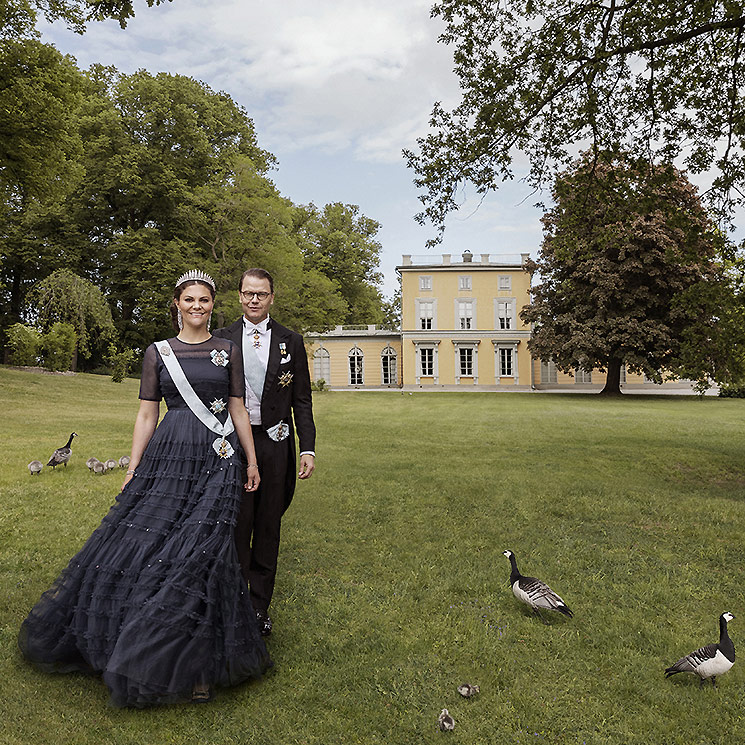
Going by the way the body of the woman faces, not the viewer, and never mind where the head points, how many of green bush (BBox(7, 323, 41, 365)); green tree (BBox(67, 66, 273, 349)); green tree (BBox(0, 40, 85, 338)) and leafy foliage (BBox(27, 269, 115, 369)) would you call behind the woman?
4

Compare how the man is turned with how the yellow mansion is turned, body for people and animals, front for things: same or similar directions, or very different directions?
same or similar directions

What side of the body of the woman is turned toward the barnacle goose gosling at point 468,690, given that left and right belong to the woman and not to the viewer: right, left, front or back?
left

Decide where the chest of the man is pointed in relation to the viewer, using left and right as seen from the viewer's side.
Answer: facing the viewer

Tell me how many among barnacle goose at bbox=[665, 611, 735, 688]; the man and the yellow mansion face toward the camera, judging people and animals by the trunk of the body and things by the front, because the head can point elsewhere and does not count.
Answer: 2

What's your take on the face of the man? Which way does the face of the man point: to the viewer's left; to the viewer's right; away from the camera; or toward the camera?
toward the camera

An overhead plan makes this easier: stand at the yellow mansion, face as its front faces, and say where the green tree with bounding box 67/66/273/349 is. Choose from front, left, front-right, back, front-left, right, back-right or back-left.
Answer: front-right

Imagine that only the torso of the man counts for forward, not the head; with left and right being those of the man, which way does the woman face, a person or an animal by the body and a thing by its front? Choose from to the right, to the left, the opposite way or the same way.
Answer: the same way

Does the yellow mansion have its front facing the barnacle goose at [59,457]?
yes

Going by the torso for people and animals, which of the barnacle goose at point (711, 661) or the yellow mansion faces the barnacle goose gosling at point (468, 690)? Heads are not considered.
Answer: the yellow mansion

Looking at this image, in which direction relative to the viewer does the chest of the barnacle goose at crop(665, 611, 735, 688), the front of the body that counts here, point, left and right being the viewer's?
facing to the right of the viewer

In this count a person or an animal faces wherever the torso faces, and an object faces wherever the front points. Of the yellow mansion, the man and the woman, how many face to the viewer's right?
0

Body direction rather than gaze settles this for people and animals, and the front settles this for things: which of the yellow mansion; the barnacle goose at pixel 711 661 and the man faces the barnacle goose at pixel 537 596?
the yellow mansion

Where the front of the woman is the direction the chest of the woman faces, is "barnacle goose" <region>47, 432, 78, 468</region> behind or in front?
behind

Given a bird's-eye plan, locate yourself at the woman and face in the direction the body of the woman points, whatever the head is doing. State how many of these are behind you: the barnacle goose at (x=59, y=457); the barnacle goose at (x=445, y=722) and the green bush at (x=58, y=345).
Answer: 2

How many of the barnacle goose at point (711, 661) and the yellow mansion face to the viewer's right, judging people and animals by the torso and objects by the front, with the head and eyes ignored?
1

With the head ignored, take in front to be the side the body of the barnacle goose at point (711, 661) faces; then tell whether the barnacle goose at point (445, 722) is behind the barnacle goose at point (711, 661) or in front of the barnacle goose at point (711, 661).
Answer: behind

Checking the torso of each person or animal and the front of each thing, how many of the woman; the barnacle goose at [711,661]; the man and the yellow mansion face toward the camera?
3

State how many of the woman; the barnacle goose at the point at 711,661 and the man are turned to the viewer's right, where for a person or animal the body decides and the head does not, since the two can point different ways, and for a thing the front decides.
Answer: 1

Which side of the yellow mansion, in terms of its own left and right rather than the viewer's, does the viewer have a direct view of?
front

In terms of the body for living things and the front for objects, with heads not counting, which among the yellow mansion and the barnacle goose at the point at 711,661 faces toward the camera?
the yellow mansion

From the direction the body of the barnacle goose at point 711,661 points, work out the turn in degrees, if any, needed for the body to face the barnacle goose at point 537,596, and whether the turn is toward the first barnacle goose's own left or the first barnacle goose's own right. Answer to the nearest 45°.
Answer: approximately 135° to the first barnacle goose's own left
